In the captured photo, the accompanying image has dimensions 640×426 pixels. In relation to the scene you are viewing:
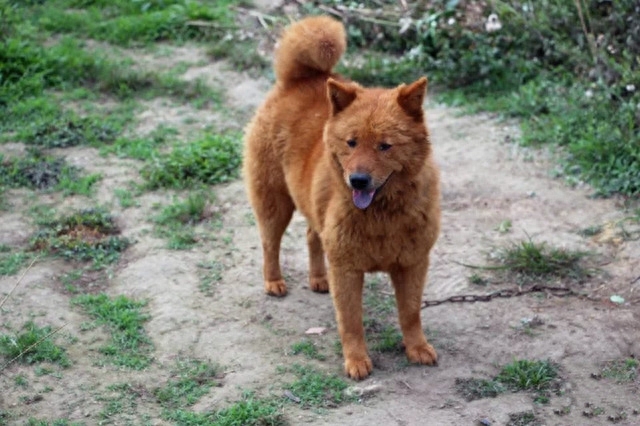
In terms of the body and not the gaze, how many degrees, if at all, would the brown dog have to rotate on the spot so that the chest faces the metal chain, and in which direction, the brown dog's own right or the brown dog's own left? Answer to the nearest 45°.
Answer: approximately 90° to the brown dog's own left

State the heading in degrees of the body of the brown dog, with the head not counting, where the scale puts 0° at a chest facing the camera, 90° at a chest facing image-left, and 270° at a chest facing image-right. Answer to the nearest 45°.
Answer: approximately 315°

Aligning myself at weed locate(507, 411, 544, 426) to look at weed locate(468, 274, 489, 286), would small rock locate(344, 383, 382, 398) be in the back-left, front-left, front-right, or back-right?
front-left

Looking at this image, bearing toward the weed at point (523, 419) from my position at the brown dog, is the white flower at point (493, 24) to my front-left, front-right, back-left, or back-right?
back-left

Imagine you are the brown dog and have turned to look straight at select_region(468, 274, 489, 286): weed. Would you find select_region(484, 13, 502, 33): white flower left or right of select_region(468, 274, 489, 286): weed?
left

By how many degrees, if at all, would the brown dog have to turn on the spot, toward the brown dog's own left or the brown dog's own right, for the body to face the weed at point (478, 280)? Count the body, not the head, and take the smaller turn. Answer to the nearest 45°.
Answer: approximately 90° to the brown dog's own left

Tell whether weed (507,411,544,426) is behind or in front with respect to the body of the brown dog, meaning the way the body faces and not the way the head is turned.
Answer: in front

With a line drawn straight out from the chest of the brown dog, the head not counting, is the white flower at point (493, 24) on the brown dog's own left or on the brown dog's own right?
on the brown dog's own left
